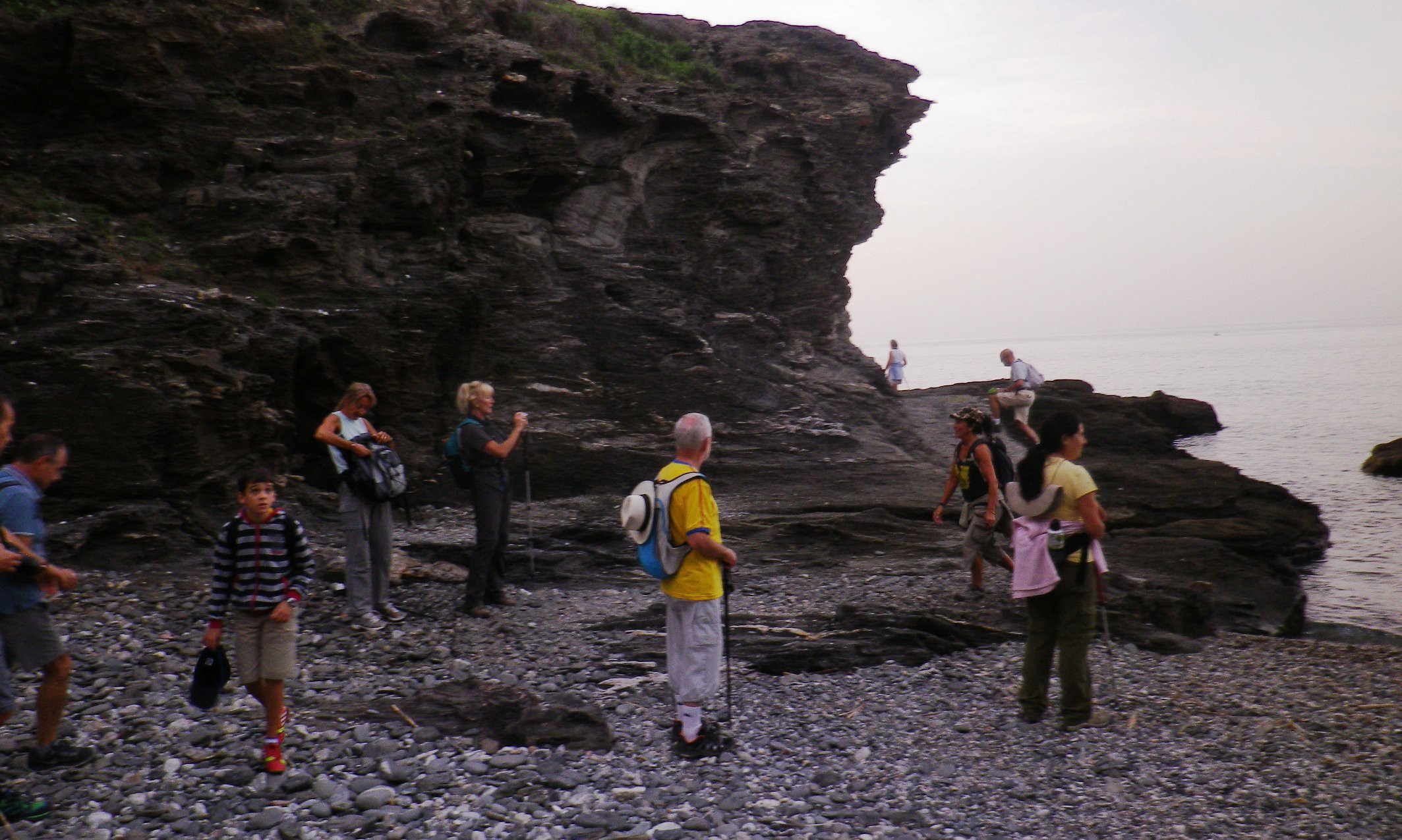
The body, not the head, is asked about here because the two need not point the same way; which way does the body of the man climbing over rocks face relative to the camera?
to the viewer's left

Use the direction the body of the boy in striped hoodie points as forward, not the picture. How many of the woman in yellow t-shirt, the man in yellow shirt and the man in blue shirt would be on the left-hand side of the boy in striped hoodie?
2

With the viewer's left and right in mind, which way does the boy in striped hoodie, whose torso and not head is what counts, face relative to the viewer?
facing the viewer

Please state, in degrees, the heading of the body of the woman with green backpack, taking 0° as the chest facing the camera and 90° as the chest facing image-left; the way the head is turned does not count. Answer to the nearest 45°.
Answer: approximately 270°

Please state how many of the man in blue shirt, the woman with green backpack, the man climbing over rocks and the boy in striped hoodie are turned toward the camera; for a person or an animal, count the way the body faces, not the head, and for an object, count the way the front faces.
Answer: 1

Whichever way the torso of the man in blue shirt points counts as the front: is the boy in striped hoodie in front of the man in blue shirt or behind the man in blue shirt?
in front

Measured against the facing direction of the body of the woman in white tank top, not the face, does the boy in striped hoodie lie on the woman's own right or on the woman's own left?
on the woman's own right

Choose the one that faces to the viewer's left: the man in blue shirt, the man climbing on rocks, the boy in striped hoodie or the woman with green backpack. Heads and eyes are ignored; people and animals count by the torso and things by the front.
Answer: the man climbing on rocks

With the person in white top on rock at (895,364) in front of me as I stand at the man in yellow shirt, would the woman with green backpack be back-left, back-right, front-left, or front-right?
front-left

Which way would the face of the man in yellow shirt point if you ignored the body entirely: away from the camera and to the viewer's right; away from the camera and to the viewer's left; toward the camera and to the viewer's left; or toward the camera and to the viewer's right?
away from the camera and to the viewer's right

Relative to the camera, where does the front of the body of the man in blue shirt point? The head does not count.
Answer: to the viewer's right

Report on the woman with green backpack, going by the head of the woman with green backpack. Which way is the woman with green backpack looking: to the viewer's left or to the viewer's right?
to the viewer's right
